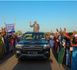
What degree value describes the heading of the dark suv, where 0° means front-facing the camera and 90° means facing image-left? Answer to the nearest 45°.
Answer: approximately 0°
